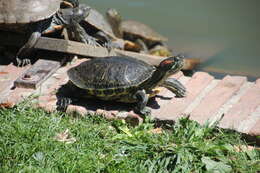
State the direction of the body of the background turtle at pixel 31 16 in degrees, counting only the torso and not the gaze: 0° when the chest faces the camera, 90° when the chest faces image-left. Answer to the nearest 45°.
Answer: approximately 270°

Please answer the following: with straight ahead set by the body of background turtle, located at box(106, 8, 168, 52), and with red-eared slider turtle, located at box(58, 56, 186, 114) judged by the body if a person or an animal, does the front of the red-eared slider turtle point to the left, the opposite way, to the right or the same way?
the opposite way

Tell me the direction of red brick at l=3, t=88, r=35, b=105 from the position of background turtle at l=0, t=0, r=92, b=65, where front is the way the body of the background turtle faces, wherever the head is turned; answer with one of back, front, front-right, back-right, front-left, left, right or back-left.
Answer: right

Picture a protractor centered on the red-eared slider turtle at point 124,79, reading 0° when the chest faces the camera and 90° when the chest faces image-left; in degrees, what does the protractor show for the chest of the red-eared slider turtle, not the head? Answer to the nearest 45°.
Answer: approximately 270°

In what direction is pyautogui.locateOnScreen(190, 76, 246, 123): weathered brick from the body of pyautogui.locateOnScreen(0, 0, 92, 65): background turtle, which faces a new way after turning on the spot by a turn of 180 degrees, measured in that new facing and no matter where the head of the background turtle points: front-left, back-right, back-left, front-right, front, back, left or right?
back-left

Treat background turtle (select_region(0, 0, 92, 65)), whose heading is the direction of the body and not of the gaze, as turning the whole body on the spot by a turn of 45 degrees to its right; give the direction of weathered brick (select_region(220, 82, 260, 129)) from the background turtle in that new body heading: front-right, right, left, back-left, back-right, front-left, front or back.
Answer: front

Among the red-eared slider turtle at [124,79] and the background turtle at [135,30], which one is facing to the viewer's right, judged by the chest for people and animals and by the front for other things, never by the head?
the red-eared slider turtle

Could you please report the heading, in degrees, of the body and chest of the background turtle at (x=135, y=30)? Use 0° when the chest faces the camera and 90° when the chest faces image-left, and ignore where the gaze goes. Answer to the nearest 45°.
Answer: approximately 90°

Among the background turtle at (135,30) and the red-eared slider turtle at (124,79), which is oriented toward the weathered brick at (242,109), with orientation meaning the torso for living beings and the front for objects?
the red-eared slider turtle
